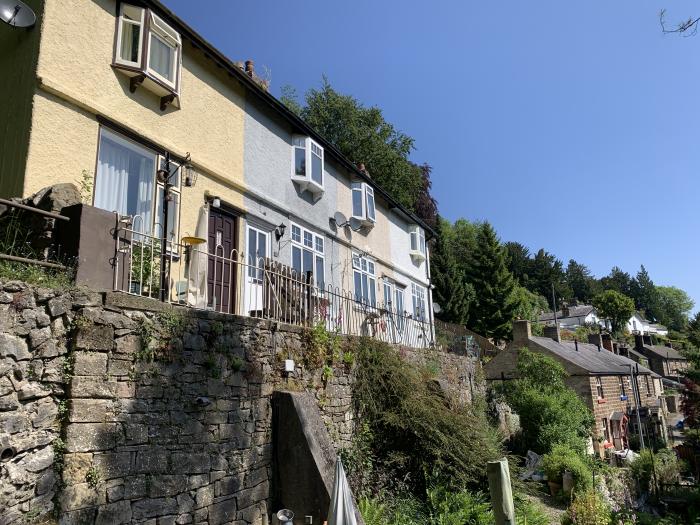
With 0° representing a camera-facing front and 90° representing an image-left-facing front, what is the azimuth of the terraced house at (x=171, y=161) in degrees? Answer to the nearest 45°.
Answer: approximately 315°

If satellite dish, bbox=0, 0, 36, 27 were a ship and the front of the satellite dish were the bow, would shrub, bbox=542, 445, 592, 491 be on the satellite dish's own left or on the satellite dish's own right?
on the satellite dish's own left

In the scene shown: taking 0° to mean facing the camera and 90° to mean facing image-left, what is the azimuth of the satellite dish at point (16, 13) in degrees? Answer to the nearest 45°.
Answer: approximately 315°

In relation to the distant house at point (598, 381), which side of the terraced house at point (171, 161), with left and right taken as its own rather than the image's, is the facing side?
left

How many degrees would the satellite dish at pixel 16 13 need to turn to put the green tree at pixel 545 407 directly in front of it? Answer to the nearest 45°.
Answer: approximately 45° to its left
